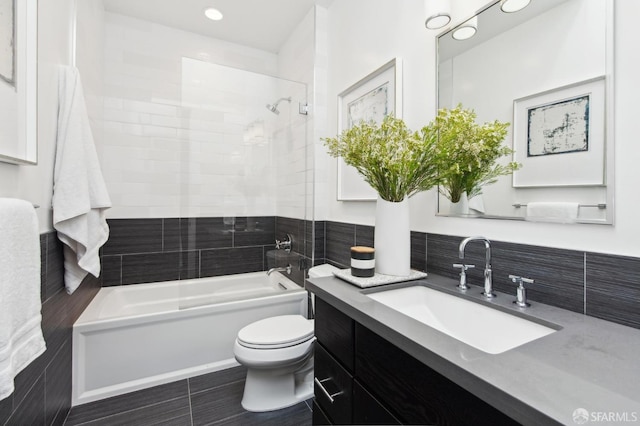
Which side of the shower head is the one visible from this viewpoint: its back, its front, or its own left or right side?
left

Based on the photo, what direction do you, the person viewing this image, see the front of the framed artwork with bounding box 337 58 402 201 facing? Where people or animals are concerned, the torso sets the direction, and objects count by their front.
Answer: facing the viewer and to the left of the viewer

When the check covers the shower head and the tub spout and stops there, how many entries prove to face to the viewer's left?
2

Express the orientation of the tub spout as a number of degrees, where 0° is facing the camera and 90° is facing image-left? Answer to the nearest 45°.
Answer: approximately 90°
